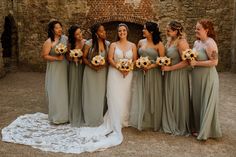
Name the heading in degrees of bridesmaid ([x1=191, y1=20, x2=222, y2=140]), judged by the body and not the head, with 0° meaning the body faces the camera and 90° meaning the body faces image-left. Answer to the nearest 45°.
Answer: approximately 45°

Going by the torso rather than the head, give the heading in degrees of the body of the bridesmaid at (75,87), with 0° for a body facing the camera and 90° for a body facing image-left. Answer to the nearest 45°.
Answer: approximately 315°

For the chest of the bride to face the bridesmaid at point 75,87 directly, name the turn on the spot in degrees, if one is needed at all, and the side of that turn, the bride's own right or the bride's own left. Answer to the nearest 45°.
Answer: approximately 135° to the bride's own right

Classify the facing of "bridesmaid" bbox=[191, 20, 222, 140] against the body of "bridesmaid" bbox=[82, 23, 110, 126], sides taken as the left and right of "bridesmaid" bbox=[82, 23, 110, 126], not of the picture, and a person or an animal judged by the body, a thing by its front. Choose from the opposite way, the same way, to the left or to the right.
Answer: to the right

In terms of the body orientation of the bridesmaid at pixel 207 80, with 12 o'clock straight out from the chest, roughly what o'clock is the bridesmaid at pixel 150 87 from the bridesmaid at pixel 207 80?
the bridesmaid at pixel 150 87 is roughly at 2 o'clock from the bridesmaid at pixel 207 80.

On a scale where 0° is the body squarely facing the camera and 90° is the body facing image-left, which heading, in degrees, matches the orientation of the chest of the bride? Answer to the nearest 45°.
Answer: approximately 0°

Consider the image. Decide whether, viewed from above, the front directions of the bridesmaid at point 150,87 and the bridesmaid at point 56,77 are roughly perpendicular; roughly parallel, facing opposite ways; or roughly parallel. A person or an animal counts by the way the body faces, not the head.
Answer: roughly perpendicular

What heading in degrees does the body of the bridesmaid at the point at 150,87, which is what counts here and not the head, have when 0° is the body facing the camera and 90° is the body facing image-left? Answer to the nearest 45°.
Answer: approximately 45°
